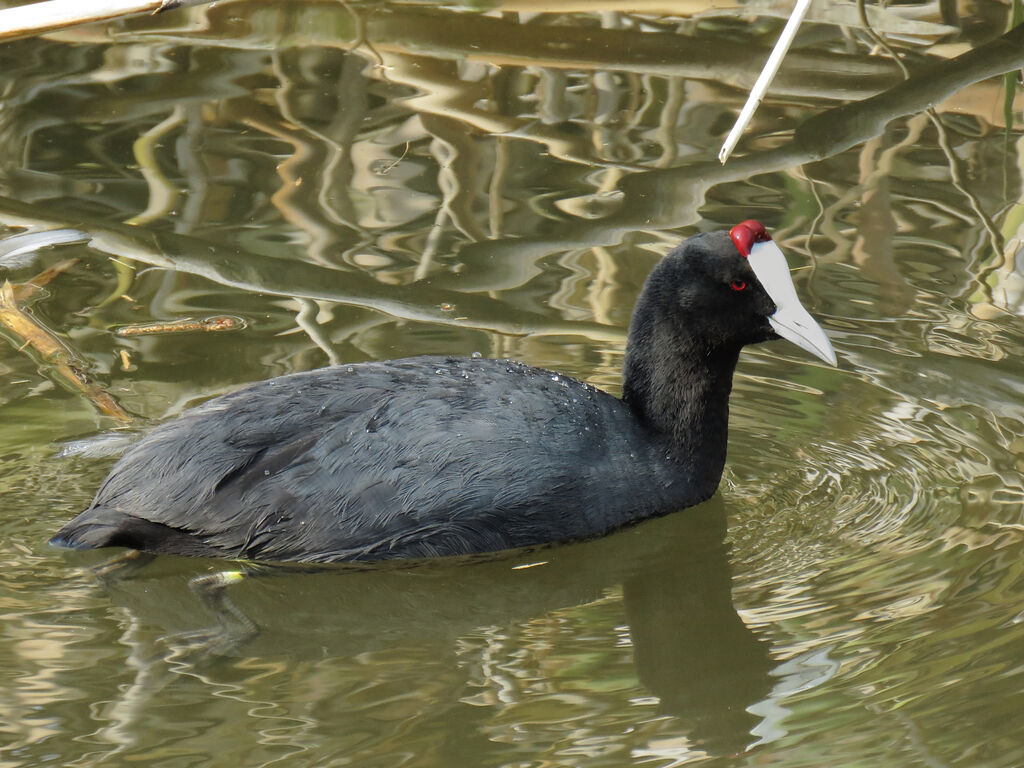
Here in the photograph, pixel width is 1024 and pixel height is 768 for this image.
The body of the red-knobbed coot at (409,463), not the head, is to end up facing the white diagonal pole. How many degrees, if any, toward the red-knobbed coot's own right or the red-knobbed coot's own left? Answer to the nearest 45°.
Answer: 0° — it already faces it

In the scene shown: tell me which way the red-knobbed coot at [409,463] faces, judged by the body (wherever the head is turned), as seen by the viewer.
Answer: to the viewer's right
